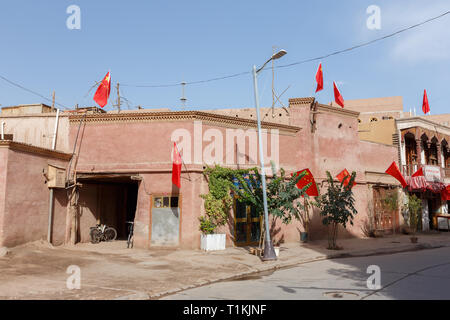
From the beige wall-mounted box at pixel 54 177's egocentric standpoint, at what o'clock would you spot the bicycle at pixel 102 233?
The bicycle is roughly at 9 o'clock from the beige wall-mounted box.

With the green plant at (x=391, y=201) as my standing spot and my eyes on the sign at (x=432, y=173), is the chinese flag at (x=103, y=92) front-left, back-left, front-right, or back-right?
back-left

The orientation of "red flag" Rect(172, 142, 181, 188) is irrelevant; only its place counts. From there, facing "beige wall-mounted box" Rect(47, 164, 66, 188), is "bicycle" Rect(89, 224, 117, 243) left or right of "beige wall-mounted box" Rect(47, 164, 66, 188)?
right

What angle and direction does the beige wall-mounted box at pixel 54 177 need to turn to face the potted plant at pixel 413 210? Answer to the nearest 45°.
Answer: approximately 45° to its left

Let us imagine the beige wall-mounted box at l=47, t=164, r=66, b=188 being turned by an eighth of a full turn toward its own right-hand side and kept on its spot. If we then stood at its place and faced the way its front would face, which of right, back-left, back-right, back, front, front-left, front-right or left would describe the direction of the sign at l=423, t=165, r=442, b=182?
left

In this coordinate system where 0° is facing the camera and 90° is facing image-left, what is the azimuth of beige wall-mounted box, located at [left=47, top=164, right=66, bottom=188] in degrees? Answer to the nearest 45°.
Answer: approximately 315°

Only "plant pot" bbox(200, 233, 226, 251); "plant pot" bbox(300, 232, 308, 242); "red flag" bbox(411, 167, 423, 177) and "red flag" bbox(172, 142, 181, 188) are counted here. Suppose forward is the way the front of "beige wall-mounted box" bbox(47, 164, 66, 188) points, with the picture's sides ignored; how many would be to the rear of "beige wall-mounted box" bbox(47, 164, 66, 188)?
0

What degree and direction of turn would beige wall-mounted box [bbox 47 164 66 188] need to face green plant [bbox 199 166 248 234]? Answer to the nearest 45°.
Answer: approximately 45° to its left

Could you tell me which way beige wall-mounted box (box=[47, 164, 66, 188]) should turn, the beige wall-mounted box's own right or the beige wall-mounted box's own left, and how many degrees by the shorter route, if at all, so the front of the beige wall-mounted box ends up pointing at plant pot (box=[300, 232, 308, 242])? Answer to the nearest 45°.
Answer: approximately 45° to the beige wall-mounted box's own left

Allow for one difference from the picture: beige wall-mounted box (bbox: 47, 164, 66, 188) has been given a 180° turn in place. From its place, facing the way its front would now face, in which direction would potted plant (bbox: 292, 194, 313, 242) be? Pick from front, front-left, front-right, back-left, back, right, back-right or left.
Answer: back-right

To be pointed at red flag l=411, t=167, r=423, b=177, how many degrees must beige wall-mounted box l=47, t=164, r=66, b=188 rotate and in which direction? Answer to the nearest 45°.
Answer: approximately 45° to its left
